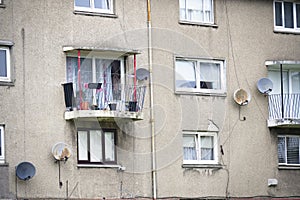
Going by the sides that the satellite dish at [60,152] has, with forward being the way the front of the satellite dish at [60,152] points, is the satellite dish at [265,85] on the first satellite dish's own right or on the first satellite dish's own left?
on the first satellite dish's own left

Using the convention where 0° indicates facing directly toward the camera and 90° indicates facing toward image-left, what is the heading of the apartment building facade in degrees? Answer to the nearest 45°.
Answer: approximately 0°
